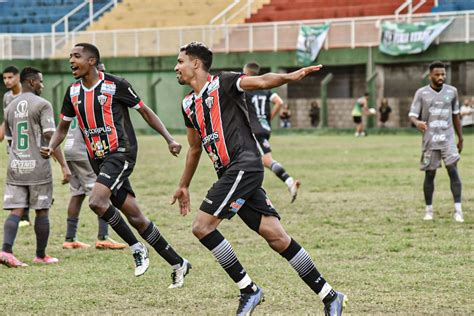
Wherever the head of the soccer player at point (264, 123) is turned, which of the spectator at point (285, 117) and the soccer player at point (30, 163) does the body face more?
the spectator

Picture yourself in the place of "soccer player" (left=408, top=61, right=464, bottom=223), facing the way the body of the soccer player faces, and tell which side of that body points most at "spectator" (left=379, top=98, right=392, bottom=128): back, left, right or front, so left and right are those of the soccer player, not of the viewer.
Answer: back

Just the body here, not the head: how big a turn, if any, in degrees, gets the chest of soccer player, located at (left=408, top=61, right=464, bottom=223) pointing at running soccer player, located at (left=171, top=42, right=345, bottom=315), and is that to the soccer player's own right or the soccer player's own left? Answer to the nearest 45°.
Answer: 0° — they already face them

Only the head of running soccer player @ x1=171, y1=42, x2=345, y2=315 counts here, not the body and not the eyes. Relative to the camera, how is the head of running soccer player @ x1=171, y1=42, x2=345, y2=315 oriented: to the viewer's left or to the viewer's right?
to the viewer's left

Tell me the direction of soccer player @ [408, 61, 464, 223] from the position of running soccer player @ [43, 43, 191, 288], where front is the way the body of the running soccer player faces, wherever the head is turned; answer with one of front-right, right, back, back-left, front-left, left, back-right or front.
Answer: back

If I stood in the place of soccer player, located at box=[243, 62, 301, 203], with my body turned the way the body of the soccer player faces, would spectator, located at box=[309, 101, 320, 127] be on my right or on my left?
on my right

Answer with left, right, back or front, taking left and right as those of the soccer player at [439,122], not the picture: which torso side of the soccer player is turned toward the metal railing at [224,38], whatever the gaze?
back

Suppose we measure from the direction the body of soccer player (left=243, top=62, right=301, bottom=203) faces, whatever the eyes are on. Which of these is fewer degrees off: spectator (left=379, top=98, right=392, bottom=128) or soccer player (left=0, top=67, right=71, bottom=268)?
the spectator

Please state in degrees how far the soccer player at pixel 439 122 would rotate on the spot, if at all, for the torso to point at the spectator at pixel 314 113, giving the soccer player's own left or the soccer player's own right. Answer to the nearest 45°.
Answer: approximately 180°

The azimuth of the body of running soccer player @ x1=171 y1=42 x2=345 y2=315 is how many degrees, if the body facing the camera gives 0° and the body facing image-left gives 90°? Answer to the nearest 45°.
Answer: approximately 45°
